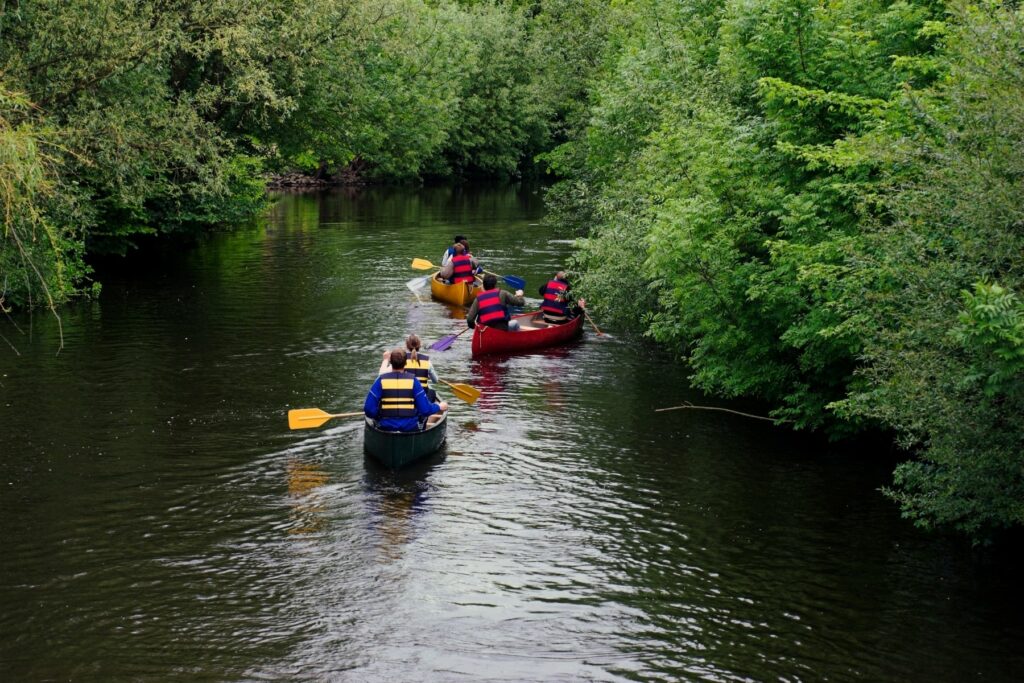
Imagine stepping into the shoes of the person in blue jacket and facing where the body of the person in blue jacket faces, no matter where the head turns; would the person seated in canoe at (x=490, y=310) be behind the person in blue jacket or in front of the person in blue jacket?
in front

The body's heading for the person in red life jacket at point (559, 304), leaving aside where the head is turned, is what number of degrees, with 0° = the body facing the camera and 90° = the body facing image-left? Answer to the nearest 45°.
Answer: approximately 225°

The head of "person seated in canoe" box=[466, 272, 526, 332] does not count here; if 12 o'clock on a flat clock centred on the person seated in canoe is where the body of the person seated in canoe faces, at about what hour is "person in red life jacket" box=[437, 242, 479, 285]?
The person in red life jacket is roughly at 10 o'clock from the person seated in canoe.

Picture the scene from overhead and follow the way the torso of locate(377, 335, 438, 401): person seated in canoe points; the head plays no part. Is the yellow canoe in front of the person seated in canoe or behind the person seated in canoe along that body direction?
in front

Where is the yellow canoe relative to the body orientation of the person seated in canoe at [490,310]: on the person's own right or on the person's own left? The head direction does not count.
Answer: on the person's own left

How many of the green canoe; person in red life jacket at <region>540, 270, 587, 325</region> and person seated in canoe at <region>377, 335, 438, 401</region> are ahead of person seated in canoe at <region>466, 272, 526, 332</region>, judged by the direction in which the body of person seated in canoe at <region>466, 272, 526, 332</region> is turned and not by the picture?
1

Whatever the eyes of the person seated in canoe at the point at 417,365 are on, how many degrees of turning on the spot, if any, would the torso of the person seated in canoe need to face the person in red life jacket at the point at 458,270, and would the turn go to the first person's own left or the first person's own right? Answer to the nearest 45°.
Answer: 0° — they already face them

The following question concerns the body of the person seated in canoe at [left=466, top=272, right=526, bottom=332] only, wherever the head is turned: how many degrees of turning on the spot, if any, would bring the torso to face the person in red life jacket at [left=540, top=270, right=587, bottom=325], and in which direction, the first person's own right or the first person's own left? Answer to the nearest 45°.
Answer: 0° — they already face them

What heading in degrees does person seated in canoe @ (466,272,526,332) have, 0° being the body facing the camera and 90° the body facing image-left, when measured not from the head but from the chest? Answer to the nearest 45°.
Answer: approximately 225°

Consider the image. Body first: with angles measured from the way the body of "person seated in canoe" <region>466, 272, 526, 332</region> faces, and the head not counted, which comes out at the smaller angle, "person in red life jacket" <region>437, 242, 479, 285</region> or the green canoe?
the person in red life jacket

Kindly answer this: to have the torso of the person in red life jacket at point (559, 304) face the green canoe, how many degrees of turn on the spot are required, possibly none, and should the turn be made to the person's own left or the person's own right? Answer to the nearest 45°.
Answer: approximately 135° to the person's own right

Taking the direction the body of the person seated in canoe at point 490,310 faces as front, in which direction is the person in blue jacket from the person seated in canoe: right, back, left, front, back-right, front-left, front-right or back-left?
back-right

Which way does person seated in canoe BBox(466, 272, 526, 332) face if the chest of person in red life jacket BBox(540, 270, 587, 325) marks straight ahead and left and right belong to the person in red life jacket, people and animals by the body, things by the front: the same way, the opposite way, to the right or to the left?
the same way

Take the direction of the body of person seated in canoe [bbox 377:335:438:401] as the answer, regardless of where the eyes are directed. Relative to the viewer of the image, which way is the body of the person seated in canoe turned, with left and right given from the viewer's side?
facing away from the viewer

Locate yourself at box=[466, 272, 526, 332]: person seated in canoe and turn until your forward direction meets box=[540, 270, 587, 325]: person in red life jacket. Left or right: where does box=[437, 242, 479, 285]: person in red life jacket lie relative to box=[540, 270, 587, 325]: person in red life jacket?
left

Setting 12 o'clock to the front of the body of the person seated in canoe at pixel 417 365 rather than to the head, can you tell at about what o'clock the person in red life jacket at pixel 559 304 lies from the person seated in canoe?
The person in red life jacket is roughly at 1 o'clock from the person seated in canoe.

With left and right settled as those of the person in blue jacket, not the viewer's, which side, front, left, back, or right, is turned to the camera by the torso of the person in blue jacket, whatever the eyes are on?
back

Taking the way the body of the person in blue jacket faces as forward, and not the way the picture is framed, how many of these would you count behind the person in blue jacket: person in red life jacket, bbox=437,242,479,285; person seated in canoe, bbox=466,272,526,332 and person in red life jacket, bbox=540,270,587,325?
0

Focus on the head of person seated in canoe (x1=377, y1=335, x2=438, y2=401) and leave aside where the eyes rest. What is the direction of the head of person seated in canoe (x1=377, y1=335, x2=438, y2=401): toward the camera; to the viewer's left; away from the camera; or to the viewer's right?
away from the camera
